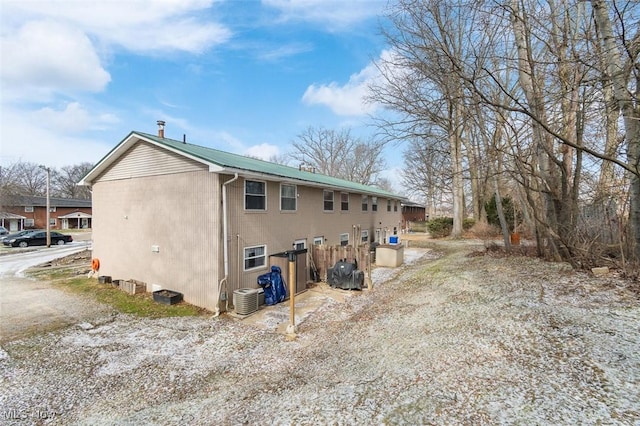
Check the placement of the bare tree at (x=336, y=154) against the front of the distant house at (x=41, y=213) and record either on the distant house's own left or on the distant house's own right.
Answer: on the distant house's own left

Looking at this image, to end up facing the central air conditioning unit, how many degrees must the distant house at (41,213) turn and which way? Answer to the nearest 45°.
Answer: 0° — it already faces it

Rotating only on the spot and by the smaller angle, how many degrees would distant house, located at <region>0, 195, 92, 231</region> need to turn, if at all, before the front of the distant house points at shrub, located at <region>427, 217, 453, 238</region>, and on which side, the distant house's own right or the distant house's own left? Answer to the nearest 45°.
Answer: approximately 45° to the distant house's own left

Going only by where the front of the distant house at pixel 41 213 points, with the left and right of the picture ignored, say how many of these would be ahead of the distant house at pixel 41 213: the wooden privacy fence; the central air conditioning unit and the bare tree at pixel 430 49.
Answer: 3

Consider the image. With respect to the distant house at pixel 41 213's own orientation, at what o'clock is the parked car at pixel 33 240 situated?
The parked car is roughly at 12 o'clock from the distant house.

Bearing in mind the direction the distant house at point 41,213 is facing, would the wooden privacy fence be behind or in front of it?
in front

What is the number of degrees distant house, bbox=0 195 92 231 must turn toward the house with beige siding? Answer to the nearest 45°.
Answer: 0° — it already faces it

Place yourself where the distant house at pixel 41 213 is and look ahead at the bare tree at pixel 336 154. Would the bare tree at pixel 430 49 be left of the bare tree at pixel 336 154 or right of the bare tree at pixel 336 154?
right

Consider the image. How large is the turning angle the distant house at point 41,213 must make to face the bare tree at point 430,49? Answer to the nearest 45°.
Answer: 0° — it already faces it

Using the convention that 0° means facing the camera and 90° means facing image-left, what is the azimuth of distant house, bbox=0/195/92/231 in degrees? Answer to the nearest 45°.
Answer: approximately 0°
